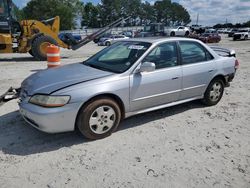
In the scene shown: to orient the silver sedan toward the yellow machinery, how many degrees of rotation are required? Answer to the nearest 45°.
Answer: approximately 90° to its right

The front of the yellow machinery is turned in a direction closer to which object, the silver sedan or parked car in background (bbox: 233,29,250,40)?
the parked car in background

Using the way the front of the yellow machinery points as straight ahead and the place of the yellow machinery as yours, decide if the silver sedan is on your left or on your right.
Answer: on your right

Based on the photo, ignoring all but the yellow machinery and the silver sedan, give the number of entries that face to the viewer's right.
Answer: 1

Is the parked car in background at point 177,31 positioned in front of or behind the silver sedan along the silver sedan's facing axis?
behind

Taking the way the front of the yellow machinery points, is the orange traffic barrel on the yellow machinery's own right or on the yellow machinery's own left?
on the yellow machinery's own right

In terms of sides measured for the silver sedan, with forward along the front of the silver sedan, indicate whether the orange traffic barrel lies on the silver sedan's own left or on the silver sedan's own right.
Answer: on the silver sedan's own right

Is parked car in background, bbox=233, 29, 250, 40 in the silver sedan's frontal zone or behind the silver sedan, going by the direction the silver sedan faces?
behind

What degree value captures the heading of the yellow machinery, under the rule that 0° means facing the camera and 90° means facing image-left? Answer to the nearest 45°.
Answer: approximately 270°

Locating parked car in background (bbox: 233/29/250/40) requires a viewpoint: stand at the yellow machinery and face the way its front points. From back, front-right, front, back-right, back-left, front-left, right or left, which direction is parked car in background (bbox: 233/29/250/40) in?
front-left
